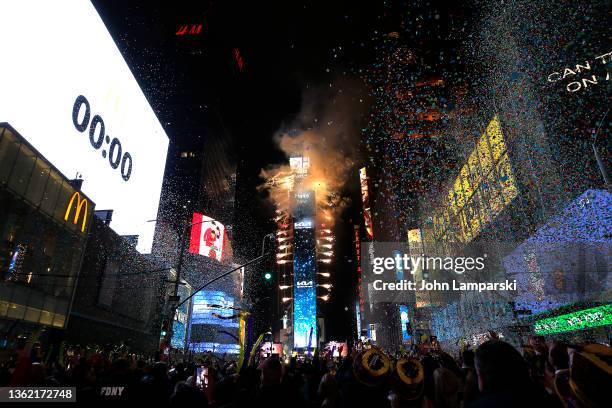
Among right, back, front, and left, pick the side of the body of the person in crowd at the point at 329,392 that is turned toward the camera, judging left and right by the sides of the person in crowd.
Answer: back

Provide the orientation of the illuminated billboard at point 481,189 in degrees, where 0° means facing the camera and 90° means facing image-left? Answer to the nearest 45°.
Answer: approximately 45°

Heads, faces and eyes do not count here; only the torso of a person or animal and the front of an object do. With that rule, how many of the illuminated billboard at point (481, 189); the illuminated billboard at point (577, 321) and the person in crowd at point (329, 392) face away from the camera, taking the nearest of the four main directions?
1

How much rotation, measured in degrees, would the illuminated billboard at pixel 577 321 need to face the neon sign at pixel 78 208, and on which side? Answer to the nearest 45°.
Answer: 0° — it already faces it

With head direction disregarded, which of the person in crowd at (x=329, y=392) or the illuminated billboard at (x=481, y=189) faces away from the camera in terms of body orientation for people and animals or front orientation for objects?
the person in crowd

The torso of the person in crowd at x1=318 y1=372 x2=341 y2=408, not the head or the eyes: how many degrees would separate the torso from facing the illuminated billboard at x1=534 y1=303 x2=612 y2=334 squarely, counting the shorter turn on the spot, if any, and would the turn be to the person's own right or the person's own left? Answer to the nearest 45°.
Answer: approximately 45° to the person's own right

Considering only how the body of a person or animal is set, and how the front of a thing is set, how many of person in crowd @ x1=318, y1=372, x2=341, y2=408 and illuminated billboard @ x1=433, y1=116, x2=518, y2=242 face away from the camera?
1

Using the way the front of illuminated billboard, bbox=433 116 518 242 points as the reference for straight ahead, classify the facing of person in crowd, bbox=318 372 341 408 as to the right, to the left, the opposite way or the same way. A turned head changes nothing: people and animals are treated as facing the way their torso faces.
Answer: to the right

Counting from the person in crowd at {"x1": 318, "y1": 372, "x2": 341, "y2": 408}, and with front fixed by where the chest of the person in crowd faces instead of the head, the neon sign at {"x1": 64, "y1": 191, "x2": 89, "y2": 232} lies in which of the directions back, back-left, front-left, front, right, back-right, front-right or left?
front-left

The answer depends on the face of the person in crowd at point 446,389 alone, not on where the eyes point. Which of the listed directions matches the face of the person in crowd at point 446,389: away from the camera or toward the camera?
away from the camera

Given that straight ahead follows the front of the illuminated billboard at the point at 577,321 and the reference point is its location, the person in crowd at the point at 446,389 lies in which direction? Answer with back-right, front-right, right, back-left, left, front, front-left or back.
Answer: front-left

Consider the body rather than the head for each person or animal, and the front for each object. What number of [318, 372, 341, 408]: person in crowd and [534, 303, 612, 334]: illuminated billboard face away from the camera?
1
